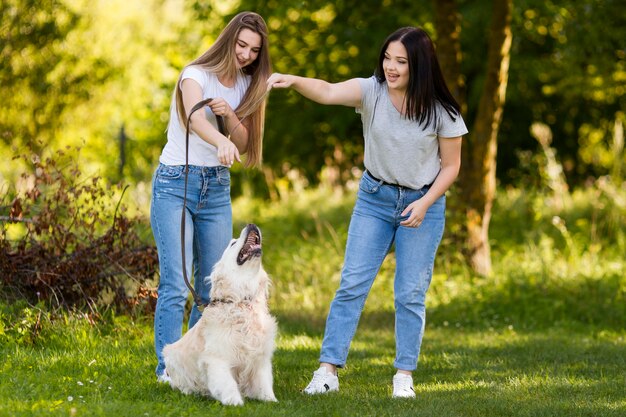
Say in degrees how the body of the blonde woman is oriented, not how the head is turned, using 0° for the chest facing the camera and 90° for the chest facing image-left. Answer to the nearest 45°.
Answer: approximately 315°

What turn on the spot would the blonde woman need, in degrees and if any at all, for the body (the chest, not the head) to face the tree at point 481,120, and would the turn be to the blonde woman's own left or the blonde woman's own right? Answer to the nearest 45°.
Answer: approximately 90° to the blonde woman's own left

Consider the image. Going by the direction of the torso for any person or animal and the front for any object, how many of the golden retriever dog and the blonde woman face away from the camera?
0

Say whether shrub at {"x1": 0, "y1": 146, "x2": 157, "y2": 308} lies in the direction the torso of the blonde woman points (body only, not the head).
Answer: no

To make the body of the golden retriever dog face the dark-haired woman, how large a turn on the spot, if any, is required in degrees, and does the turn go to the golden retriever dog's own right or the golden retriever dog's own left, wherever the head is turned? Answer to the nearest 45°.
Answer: approximately 45° to the golden retriever dog's own left

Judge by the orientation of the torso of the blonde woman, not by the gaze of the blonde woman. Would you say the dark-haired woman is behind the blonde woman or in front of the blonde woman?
in front

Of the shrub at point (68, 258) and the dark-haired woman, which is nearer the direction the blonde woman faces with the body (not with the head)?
the dark-haired woman

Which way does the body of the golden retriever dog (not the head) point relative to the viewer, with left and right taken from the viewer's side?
facing the viewer and to the right of the viewer

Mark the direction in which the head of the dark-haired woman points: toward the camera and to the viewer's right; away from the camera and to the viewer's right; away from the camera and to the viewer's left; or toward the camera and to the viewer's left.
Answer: toward the camera and to the viewer's left

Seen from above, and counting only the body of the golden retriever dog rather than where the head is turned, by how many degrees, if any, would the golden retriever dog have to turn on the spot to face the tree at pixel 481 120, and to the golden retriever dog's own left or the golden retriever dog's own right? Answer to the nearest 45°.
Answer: approximately 90° to the golden retriever dog's own left

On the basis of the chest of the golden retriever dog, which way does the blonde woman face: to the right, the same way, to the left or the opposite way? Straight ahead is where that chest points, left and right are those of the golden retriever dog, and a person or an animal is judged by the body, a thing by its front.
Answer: the same way

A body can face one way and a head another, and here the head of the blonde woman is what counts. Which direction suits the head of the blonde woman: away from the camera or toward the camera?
toward the camera
